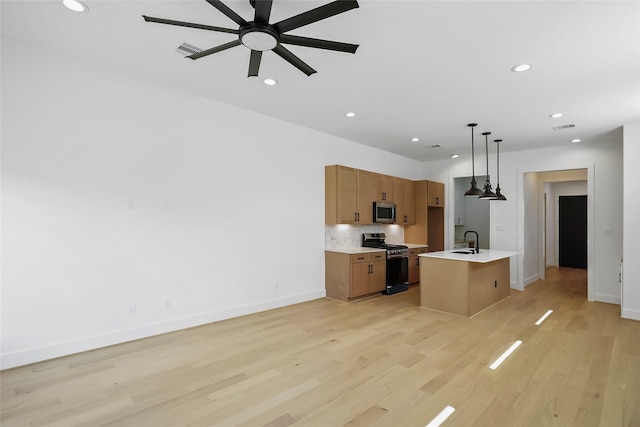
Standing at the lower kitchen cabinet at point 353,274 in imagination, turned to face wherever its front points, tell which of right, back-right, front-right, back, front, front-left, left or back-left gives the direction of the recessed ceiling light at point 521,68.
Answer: front

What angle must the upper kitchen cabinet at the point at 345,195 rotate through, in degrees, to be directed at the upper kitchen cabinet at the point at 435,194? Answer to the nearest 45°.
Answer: approximately 90° to its left

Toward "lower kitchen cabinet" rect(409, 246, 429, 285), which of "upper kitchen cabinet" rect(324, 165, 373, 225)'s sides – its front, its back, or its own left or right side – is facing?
left

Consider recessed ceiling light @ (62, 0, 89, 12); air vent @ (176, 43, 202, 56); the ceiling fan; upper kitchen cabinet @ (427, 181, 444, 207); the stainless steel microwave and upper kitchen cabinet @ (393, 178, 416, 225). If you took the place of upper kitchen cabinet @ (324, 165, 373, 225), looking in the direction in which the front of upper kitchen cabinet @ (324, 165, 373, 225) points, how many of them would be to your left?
3

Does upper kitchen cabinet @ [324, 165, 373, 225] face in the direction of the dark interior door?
no

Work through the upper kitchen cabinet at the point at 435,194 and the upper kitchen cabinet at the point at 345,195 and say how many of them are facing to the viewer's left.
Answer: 0

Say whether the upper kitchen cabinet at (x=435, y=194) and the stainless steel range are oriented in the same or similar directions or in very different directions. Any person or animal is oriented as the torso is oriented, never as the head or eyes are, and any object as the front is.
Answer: same or similar directions

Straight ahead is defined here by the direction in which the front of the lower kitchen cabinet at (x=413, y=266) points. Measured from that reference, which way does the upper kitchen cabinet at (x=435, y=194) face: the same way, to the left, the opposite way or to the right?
the same way

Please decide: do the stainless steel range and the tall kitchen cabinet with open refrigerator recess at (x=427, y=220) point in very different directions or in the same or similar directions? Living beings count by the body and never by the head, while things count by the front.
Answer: same or similar directions

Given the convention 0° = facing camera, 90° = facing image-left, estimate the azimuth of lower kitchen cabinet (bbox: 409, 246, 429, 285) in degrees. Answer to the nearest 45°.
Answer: approximately 315°

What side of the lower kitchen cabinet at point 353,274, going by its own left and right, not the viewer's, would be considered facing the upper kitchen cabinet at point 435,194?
left

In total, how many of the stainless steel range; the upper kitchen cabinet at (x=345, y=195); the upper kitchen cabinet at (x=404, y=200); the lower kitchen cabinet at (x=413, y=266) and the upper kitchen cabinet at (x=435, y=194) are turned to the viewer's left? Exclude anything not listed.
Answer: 0

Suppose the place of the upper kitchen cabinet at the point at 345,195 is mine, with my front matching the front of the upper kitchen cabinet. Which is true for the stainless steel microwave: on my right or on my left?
on my left

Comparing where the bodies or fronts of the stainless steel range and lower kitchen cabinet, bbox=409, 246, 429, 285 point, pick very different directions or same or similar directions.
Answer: same or similar directions

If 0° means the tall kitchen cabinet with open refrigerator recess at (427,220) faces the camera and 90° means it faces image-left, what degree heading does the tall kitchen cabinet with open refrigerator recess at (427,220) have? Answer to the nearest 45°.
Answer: approximately 315°

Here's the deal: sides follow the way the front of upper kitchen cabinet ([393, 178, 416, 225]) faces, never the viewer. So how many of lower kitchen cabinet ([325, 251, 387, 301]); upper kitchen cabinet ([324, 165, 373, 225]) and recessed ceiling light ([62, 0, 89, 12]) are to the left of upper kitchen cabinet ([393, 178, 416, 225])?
0

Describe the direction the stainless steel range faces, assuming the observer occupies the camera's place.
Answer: facing the viewer and to the right of the viewer

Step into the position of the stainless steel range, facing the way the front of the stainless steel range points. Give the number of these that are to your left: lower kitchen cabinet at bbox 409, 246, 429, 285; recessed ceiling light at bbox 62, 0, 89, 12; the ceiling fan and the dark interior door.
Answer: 2

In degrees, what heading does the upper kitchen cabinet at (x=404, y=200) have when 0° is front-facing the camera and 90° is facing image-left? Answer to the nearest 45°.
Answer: approximately 315°

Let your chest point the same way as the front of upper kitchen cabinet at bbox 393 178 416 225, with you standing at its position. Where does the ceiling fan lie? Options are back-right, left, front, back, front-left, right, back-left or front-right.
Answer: front-right
